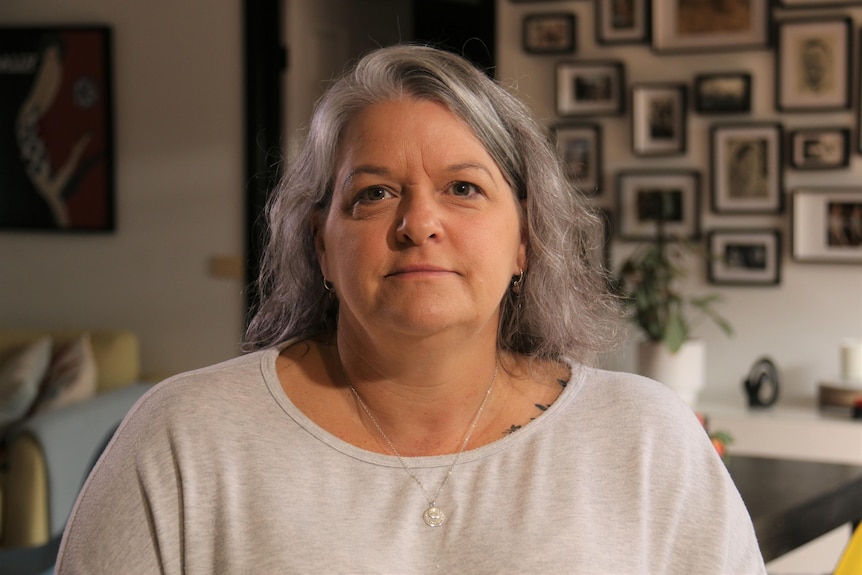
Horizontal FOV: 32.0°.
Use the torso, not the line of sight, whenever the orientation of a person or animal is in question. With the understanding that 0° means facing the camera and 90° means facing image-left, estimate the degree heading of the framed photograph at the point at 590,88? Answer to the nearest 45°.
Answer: approximately 0°

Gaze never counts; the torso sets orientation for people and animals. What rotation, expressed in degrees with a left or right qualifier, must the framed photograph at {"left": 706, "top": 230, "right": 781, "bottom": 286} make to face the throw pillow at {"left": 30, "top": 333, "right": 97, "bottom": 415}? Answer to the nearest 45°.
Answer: approximately 90° to its right

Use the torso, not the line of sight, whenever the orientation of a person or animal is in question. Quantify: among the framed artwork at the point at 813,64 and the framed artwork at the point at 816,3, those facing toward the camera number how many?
2
